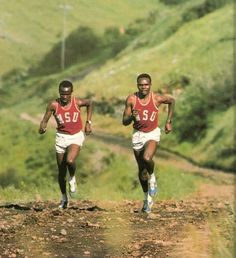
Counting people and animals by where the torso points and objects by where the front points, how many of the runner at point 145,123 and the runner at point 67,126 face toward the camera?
2

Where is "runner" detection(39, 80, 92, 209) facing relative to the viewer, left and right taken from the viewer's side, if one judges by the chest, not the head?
facing the viewer

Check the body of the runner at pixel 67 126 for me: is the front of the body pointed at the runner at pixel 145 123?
no

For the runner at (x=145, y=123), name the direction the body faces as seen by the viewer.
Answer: toward the camera

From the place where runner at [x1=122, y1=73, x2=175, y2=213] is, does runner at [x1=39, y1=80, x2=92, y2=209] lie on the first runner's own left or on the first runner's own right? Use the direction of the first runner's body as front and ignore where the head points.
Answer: on the first runner's own right

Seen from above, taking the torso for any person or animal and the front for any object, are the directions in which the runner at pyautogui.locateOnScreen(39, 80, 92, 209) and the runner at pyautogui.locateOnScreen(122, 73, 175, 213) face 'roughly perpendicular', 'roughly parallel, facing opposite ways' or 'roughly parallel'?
roughly parallel
